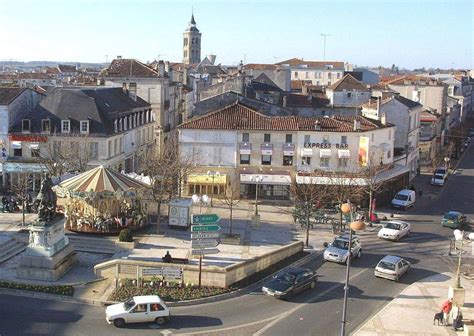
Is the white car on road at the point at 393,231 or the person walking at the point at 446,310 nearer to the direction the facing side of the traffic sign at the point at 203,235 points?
the person walking

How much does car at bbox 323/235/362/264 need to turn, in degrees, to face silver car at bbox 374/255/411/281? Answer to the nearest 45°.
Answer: approximately 90° to its left

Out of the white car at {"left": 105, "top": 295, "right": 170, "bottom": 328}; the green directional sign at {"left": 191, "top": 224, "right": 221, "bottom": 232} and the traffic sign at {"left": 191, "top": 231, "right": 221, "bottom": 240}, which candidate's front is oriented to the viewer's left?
the white car

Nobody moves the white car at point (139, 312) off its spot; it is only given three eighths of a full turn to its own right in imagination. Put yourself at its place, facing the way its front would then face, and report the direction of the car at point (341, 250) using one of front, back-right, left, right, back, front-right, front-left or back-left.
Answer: front

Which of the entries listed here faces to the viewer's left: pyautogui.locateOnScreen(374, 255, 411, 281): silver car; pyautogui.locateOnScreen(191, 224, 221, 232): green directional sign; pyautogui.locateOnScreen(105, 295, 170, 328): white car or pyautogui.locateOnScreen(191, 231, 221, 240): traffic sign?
the white car

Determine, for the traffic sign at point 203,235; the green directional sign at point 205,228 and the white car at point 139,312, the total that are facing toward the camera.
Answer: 2

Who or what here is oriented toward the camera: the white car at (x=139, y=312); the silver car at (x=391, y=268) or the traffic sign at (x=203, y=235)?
the traffic sign

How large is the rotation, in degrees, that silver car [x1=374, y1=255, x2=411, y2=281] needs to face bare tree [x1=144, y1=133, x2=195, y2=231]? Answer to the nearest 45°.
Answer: approximately 90° to its left

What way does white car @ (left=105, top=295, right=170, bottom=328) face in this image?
to the viewer's left
